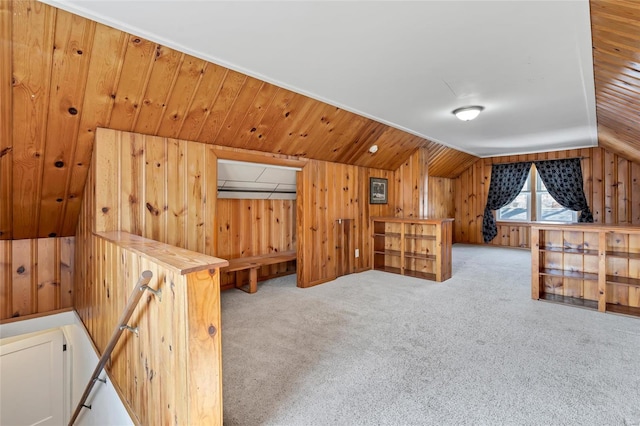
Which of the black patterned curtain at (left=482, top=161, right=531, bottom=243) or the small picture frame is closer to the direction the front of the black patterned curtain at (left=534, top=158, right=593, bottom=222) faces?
the small picture frame

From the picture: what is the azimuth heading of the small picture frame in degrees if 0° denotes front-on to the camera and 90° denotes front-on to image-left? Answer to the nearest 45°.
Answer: approximately 315°

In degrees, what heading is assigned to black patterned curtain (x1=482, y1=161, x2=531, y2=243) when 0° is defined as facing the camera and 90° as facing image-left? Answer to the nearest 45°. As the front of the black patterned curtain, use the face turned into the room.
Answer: approximately 0°

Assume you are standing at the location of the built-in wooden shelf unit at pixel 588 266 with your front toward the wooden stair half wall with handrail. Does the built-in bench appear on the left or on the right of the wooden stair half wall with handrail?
right

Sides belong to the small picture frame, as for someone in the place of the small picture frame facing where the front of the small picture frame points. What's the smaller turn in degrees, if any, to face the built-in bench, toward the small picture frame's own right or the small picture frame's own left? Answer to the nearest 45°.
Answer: approximately 90° to the small picture frame's own right

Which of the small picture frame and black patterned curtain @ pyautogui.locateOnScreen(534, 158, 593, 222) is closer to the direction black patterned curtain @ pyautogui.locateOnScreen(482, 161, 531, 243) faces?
the small picture frame

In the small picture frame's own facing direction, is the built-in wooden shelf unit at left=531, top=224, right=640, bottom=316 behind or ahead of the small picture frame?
ahead

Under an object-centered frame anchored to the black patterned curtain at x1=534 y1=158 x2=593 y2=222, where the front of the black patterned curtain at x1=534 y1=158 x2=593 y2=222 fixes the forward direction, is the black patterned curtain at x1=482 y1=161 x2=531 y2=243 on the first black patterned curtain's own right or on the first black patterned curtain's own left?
on the first black patterned curtain's own right

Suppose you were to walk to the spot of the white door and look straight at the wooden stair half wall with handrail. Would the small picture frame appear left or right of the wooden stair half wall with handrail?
left

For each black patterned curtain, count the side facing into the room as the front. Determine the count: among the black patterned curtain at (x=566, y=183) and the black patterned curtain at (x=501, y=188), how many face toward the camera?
2

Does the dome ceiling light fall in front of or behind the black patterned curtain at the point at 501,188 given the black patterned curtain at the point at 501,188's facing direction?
in front
